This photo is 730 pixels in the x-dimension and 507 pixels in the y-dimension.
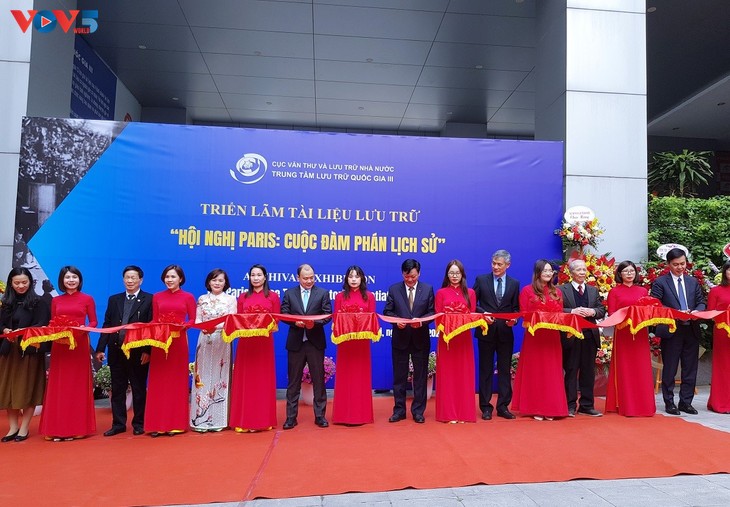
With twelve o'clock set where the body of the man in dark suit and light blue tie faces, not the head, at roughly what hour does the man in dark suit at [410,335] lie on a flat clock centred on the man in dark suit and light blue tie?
The man in dark suit is roughly at 9 o'clock from the man in dark suit and light blue tie.

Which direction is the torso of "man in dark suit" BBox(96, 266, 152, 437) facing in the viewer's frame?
toward the camera

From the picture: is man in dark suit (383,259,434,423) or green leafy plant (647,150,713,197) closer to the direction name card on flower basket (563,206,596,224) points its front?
the man in dark suit

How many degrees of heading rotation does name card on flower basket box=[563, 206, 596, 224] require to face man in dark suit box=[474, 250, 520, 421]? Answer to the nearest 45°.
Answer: approximately 45° to its right

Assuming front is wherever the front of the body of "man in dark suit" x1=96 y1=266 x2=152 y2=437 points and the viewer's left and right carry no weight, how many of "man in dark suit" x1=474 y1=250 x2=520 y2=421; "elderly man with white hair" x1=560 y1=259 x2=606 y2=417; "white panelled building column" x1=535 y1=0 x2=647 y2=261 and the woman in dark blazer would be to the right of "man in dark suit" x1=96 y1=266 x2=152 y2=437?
1

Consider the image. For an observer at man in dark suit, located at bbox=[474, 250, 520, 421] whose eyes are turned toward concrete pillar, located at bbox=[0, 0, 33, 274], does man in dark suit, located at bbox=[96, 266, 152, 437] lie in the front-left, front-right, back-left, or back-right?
front-left

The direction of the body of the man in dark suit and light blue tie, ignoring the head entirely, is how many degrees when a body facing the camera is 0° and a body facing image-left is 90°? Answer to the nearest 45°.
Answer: approximately 0°

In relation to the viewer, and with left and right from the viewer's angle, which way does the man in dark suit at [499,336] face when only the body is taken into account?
facing the viewer
